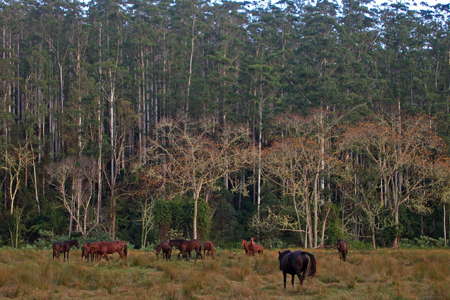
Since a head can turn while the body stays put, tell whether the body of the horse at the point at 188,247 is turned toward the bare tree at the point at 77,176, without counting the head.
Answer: no

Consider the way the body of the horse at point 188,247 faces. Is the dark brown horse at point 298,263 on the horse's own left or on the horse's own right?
on the horse's own left

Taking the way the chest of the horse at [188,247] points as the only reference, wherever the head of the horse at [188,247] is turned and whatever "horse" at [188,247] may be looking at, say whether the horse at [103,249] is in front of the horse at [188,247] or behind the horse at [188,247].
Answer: in front

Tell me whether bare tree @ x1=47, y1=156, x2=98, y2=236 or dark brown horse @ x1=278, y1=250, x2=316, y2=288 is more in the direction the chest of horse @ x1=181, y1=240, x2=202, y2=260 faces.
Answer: the bare tree

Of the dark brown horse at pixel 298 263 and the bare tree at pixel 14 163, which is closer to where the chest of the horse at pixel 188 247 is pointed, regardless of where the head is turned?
the bare tree

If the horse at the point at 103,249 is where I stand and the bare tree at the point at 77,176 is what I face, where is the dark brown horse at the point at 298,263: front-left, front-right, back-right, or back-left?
back-right

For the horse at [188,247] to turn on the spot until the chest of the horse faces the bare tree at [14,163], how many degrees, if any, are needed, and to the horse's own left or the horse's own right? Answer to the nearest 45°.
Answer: approximately 45° to the horse's own right

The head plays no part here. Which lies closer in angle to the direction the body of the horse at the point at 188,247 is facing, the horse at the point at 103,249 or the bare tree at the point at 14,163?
the horse

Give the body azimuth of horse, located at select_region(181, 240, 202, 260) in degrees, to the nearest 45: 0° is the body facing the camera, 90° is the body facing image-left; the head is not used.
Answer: approximately 90°
